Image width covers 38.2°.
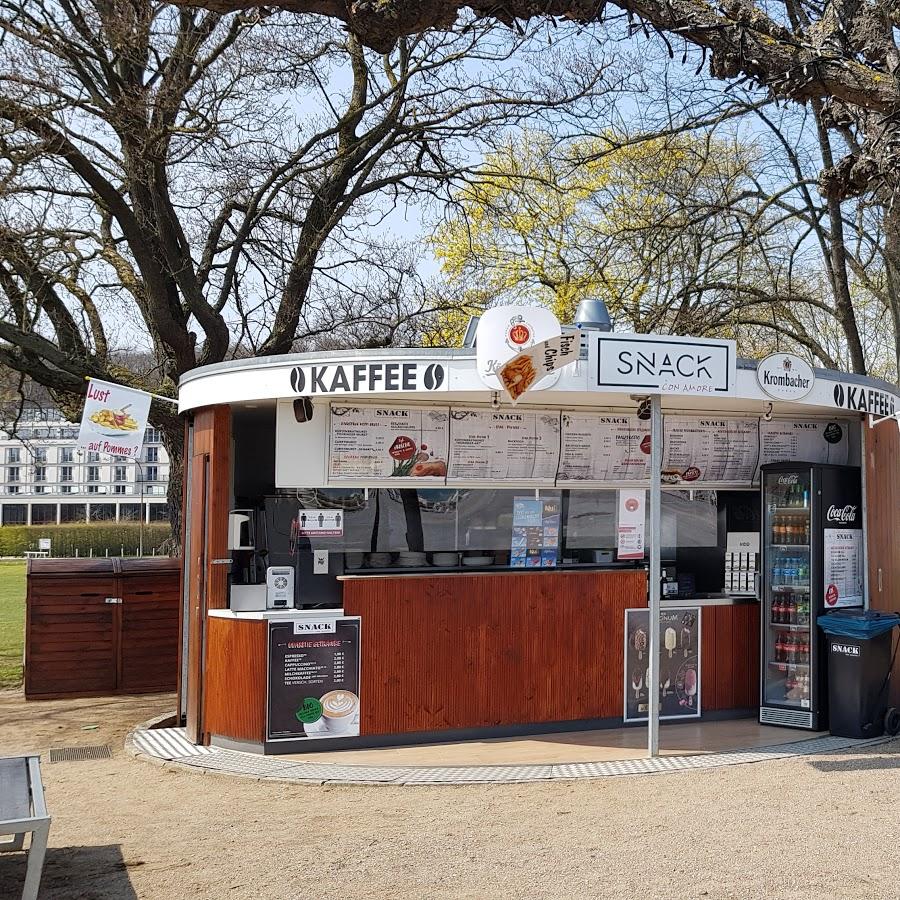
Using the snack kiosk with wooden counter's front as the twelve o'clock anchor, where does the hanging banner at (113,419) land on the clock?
The hanging banner is roughly at 3 o'clock from the snack kiosk with wooden counter.

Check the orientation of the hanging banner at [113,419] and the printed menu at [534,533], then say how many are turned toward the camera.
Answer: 2

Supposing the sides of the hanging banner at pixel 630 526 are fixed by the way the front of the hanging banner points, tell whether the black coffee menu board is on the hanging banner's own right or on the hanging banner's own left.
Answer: on the hanging banner's own right

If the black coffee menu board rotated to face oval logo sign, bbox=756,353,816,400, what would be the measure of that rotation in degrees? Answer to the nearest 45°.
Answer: approximately 90° to its left

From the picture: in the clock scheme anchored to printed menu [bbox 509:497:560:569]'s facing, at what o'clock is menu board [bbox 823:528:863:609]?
The menu board is roughly at 9 o'clock from the printed menu.

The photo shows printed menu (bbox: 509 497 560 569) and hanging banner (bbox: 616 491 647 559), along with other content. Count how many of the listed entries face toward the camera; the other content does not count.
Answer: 2

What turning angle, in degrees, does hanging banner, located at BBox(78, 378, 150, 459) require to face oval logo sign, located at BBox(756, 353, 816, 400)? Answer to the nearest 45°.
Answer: approximately 45° to its left
